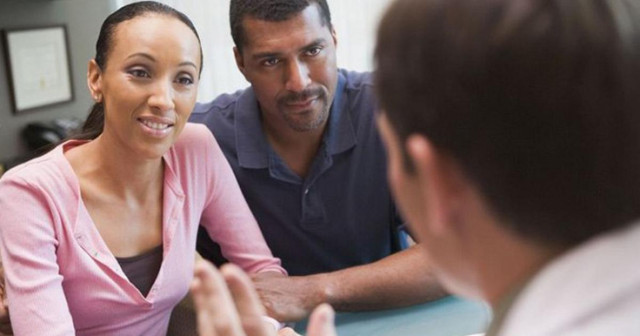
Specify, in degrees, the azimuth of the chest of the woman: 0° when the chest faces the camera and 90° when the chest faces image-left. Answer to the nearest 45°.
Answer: approximately 315°

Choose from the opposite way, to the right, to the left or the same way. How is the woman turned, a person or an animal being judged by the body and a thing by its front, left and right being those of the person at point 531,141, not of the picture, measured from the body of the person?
the opposite way

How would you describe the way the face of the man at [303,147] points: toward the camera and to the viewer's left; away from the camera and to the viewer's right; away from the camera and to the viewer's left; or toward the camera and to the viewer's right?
toward the camera and to the viewer's right

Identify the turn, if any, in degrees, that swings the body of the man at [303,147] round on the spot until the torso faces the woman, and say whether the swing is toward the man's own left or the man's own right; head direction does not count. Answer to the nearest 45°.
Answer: approximately 45° to the man's own right

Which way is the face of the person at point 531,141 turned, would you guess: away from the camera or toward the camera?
away from the camera

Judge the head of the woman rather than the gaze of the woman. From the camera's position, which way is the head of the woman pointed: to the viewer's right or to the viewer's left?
to the viewer's right

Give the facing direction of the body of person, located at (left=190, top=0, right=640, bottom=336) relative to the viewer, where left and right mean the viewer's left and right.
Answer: facing away from the viewer and to the left of the viewer

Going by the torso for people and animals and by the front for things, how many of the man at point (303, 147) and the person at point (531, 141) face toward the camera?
1

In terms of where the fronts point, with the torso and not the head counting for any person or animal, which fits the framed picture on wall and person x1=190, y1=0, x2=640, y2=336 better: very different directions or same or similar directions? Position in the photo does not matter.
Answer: very different directions

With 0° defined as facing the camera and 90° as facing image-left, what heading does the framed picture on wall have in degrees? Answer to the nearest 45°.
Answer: approximately 315°

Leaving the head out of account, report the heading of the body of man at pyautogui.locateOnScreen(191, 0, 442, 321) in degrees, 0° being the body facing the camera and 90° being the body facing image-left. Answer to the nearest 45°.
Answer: approximately 0°
